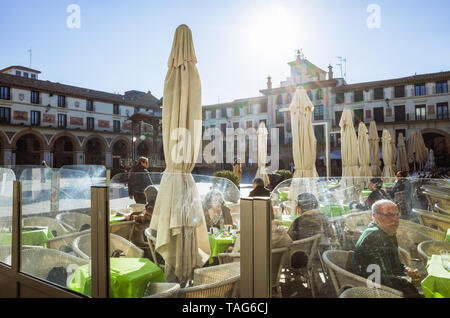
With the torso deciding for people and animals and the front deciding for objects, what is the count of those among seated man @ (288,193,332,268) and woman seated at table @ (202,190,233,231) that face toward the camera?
1

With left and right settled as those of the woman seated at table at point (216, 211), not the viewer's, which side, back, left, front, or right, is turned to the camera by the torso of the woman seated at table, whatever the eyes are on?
front

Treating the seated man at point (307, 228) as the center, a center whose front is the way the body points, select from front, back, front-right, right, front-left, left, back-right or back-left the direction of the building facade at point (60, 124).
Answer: front

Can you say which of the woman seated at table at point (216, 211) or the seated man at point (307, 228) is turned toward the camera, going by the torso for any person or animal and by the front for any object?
the woman seated at table

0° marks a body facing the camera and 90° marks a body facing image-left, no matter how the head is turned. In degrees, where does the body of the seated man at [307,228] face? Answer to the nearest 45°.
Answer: approximately 135°

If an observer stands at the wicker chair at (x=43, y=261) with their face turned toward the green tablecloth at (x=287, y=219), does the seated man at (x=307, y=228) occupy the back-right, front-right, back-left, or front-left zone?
front-right

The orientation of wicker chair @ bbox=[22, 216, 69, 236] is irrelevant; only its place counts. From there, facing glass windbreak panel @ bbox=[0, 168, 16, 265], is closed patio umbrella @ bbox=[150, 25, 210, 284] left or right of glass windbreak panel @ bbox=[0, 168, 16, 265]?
left
